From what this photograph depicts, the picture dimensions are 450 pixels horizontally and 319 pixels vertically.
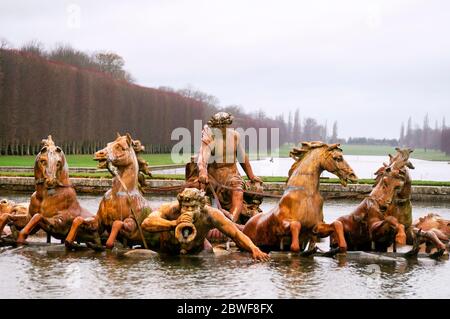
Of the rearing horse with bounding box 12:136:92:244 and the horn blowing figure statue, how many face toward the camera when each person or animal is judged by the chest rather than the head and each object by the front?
2

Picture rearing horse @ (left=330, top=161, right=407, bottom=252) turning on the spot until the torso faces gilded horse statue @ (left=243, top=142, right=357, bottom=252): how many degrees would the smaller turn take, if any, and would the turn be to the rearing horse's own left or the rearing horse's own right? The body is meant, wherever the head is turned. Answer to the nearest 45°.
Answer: approximately 90° to the rearing horse's own right

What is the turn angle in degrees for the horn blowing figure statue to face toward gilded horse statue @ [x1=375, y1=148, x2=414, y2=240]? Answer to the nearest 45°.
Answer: approximately 135° to its left

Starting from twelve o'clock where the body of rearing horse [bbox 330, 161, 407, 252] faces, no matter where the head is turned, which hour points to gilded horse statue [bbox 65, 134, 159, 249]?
The gilded horse statue is roughly at 4 o'clock from the rearing horse.

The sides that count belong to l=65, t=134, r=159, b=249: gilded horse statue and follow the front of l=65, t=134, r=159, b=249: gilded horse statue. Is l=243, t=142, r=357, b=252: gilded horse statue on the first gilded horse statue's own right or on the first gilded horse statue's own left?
on the first gilded horse statue's own left

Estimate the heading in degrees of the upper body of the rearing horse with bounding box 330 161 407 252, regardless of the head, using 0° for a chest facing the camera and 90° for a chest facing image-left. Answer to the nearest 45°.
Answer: approximately 315°

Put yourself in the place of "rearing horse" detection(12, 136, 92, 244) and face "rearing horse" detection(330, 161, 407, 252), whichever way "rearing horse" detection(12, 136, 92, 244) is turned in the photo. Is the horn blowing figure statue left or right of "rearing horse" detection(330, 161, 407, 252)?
right
